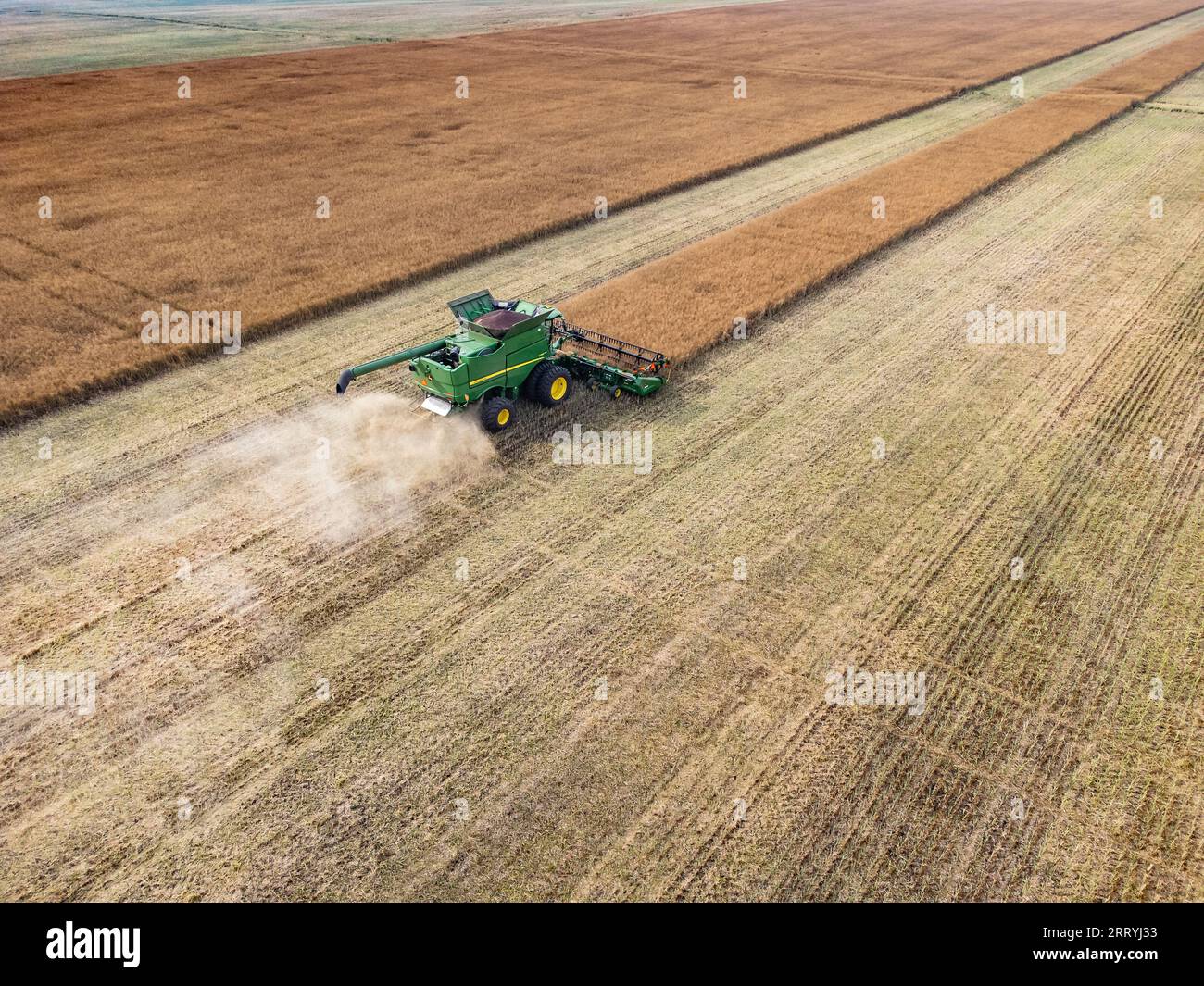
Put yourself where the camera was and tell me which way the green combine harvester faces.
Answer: facing away from the viewer and to the right of the viewer
